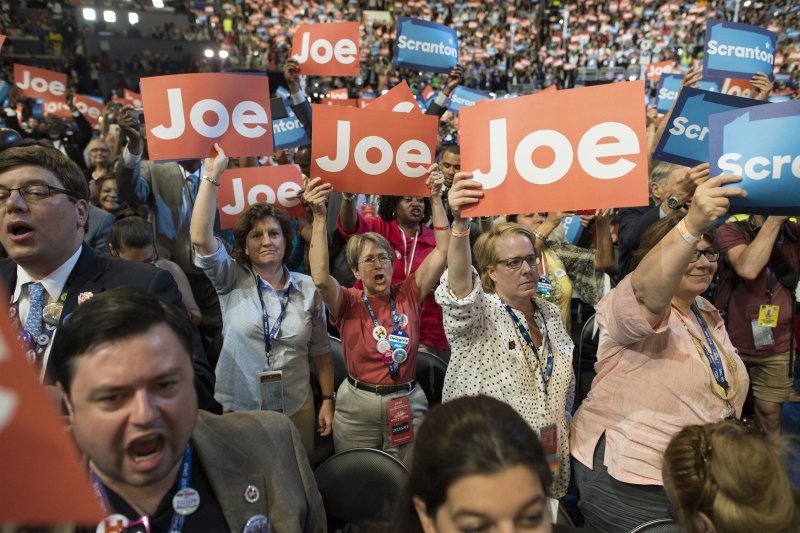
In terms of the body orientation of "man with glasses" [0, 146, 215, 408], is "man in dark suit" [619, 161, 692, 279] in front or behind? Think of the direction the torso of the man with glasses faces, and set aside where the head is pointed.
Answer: behind

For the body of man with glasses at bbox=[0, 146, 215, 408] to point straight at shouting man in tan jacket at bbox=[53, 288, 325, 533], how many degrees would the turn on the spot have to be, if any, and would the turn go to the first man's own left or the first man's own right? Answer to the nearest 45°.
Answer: approximately 45° to the first man's own left

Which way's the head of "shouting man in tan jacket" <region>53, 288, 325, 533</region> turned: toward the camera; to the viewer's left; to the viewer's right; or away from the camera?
toward the camera

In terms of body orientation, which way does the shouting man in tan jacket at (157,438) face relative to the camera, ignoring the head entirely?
toward the camera

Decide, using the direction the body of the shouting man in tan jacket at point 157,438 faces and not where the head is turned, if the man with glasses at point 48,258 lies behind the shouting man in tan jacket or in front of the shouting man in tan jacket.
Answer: behind

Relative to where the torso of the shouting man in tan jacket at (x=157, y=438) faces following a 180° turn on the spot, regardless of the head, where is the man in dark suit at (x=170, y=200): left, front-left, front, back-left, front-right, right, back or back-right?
front

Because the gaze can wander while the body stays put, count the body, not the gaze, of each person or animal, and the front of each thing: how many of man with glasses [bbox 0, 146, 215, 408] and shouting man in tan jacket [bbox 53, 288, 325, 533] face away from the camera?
0
